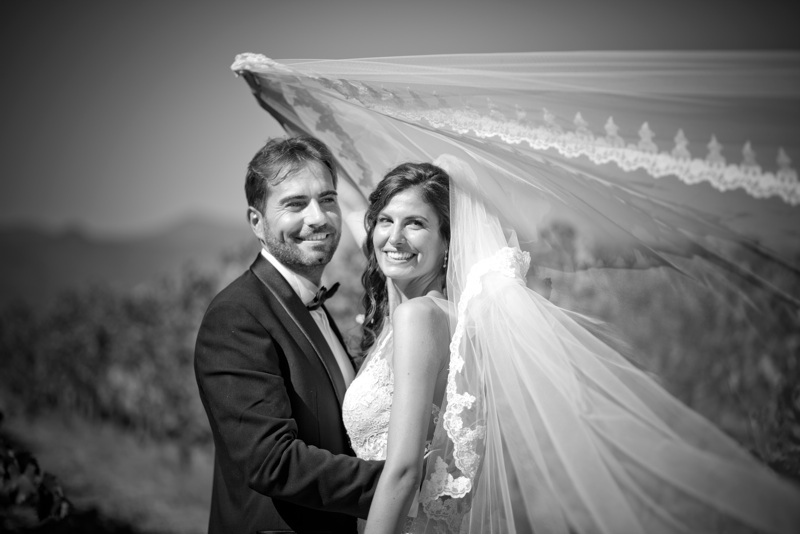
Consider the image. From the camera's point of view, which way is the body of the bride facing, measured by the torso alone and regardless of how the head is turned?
to the viewer's left

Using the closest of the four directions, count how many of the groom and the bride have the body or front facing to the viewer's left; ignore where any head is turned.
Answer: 1

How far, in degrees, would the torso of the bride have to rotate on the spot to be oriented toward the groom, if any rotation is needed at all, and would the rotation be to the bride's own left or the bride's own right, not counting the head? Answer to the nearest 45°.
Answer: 0° — they already face them

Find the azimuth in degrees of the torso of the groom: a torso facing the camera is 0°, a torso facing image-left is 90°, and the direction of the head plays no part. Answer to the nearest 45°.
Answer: approximately 315°

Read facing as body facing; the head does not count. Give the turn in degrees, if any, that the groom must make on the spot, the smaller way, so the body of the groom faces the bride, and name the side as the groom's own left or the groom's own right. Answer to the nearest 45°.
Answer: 0° — they already face them

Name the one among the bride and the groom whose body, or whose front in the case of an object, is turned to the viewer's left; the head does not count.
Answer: the bride
